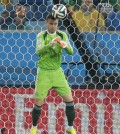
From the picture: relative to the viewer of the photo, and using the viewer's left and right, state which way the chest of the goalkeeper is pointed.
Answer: facing the viewer
